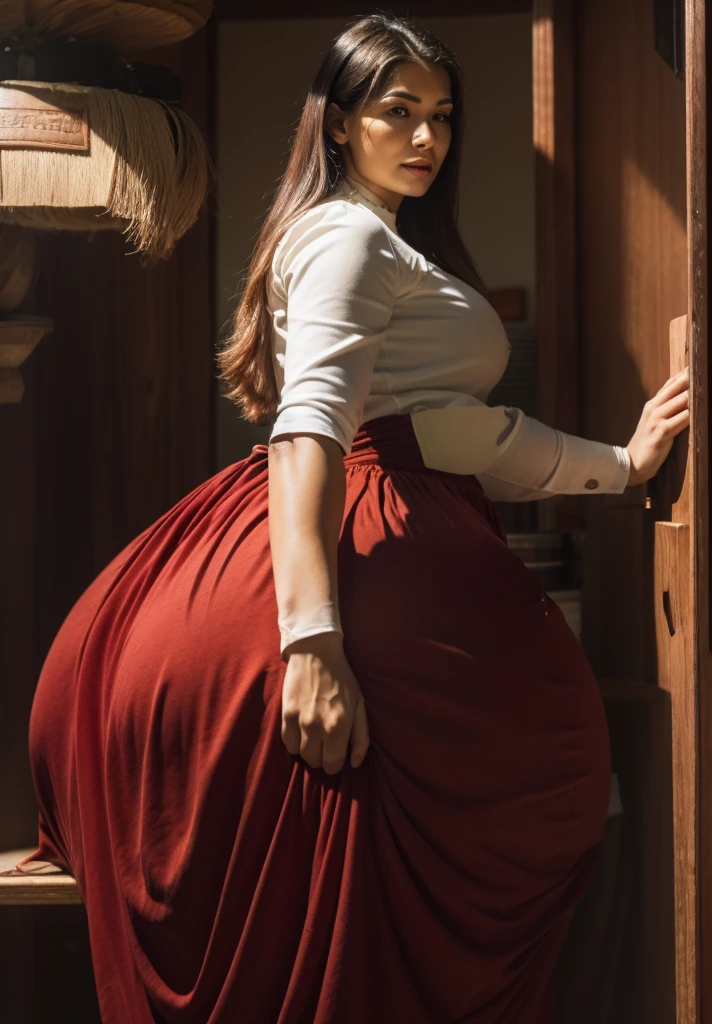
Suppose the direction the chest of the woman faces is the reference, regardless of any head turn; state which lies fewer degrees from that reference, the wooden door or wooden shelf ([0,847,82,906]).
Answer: the wooden door

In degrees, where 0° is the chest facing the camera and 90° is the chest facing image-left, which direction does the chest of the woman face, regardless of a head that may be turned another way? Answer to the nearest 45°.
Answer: approximately 270°

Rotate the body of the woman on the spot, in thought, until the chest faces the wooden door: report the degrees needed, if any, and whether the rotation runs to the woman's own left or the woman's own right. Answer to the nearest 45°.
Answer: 0° — they already face it

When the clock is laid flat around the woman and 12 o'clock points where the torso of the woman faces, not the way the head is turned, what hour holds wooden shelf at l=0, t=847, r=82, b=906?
The wooden shelf is roughly at 7 o'clock from the woman.
